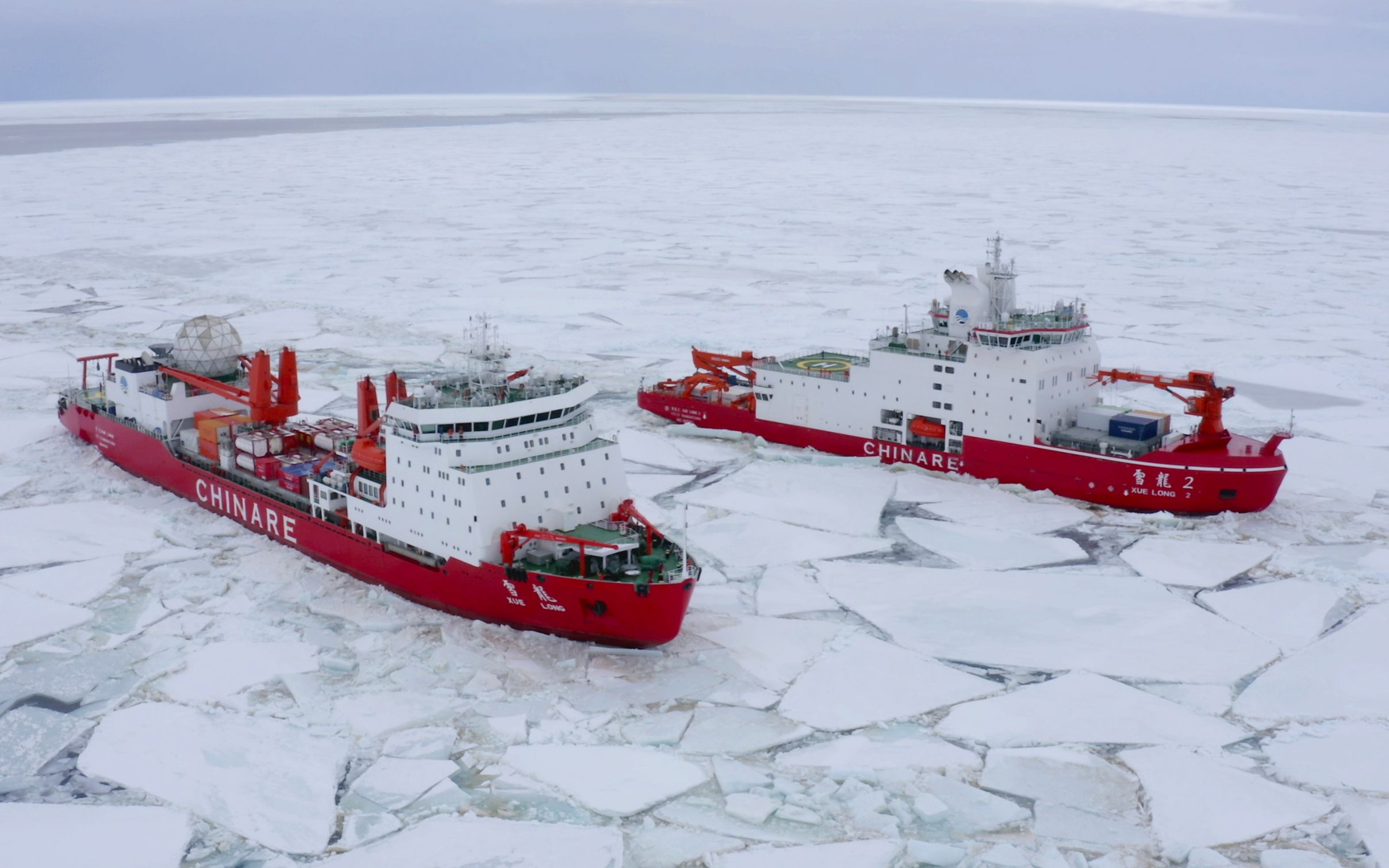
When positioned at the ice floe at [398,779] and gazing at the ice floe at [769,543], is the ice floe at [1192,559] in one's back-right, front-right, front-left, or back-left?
front-right

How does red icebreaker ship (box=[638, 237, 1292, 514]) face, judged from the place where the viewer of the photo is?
facing the viewer and to the right of the viewer

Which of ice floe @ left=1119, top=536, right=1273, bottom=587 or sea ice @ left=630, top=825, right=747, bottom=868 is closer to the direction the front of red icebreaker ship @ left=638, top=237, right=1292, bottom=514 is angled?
the ice floe

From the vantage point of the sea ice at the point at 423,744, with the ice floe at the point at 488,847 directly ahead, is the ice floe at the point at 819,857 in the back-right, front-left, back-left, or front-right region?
front-left

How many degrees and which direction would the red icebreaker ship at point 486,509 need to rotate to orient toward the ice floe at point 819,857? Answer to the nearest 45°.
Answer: approximately 45° to its right

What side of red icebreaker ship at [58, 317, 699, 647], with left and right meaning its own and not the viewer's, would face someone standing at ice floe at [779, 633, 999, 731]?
front

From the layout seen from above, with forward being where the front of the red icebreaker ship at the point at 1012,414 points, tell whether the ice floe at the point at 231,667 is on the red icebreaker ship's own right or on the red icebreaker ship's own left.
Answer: on the red icebreaker ship's own right

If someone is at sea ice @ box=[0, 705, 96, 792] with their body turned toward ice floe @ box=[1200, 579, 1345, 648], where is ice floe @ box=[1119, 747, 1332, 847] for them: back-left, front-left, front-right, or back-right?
front-right

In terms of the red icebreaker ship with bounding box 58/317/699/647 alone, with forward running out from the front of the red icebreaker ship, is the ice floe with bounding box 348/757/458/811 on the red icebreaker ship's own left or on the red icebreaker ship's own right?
on the red icebreaker ship's own right

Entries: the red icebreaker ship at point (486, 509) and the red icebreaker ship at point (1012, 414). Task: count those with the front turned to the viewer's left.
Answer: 0

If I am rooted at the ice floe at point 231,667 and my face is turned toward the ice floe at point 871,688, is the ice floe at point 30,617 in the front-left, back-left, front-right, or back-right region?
back-left

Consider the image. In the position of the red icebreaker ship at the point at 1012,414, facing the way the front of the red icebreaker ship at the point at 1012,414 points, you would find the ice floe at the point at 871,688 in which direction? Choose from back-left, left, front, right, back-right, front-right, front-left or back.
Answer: front-right
